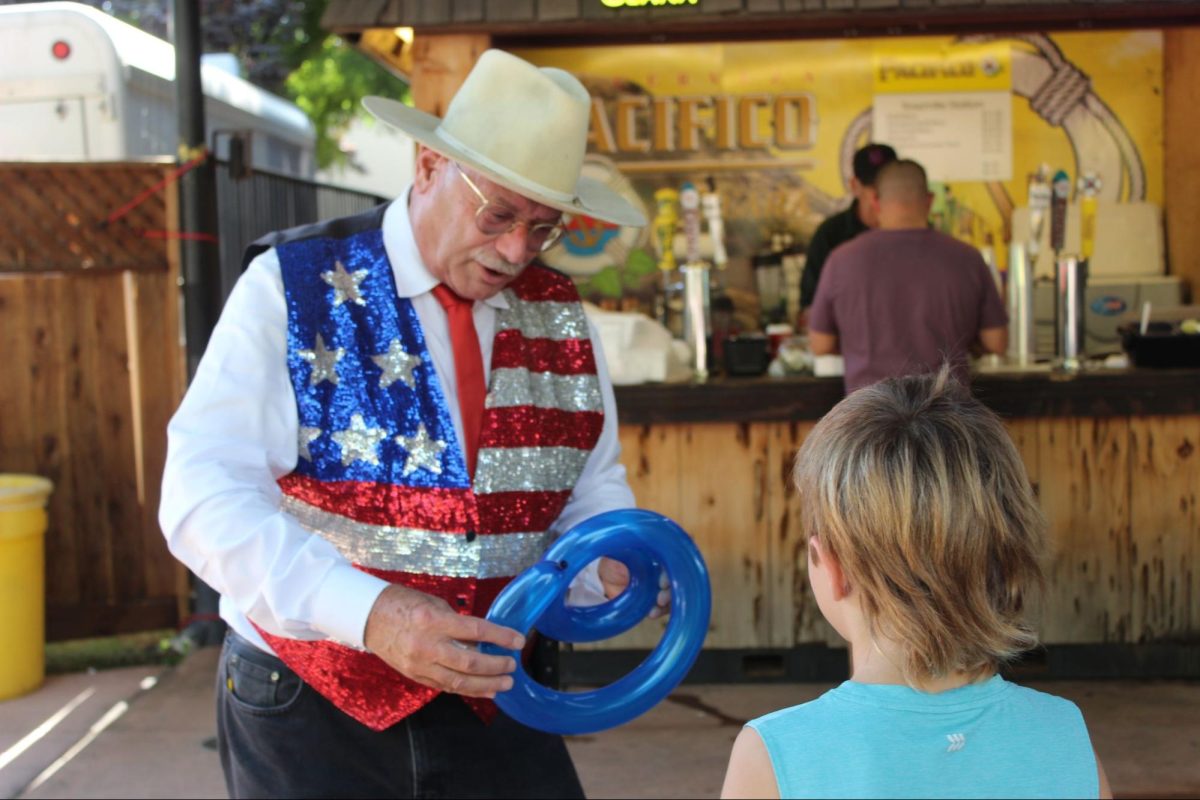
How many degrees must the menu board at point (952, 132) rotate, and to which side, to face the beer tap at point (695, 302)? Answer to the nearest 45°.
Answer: approximately 45° to its right

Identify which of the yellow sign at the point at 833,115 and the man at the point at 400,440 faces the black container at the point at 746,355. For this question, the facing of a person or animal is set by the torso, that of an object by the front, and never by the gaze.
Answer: the yellow sign

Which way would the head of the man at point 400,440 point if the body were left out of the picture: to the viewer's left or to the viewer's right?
to the viewer's right

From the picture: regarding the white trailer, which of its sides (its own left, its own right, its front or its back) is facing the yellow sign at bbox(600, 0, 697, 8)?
right

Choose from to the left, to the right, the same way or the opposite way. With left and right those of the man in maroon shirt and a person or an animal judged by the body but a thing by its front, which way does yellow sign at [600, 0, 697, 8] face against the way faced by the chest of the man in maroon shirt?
the opposite way

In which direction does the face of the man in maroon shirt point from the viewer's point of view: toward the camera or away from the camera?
away from the camera

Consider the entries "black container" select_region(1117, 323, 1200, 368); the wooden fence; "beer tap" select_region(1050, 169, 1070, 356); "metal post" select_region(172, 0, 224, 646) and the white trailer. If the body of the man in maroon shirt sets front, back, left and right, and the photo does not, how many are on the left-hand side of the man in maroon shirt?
3

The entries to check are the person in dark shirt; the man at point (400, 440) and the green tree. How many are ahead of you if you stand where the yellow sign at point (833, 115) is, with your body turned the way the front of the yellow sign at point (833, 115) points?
2
